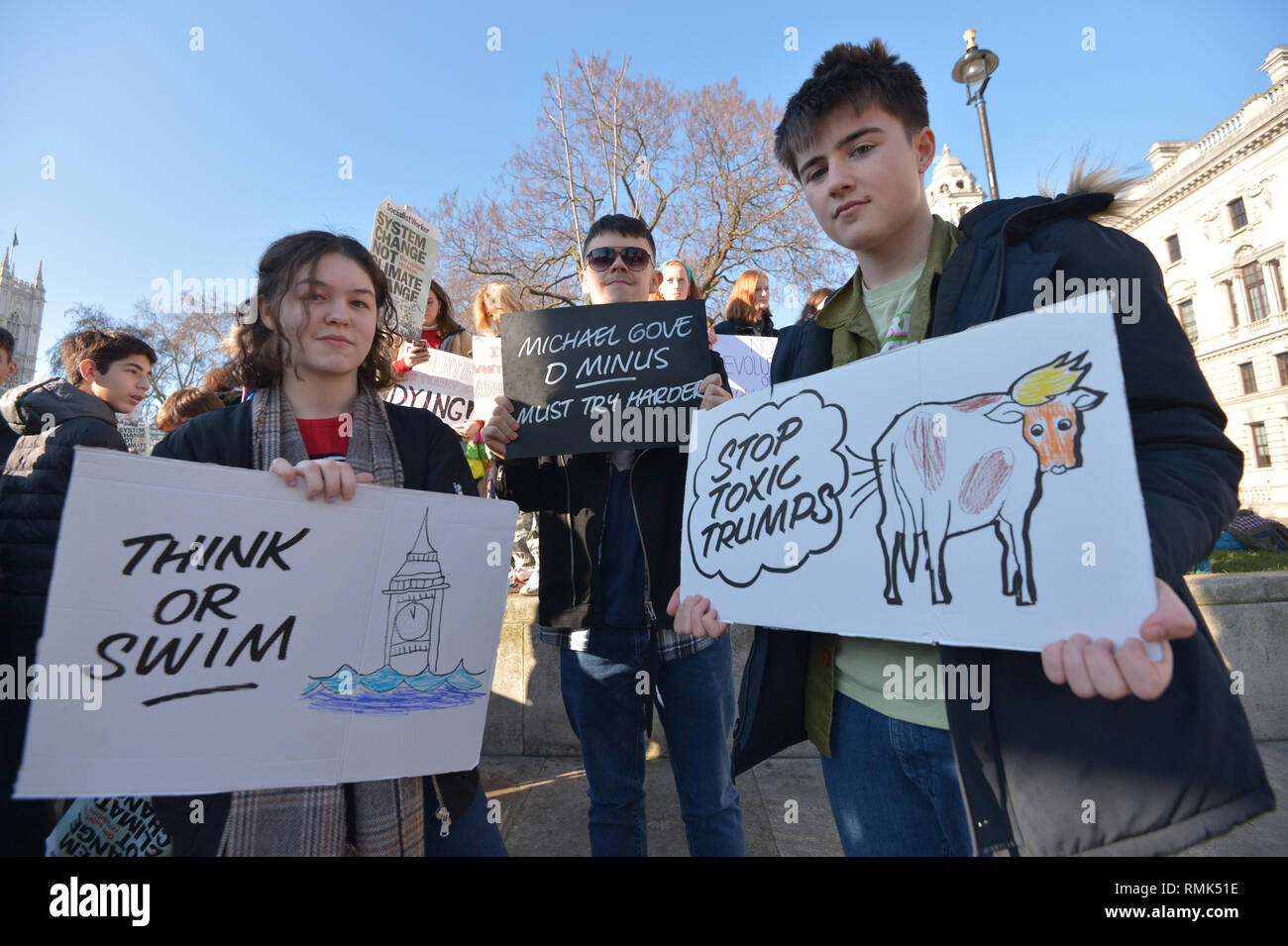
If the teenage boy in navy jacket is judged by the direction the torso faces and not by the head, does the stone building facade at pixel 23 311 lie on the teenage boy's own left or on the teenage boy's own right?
on the teenage boy's own right

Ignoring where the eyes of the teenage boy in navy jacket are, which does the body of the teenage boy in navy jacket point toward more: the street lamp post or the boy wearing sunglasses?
the boy wearing sunglasses

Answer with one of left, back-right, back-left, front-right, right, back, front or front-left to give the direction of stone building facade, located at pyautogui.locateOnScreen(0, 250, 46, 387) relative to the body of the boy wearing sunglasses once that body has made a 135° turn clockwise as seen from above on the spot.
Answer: front

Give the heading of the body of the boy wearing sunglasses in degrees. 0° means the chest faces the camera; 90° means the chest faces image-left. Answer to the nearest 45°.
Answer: approximately 0°

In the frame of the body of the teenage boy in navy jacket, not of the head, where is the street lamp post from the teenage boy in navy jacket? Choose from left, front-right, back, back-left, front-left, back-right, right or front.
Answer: back-right

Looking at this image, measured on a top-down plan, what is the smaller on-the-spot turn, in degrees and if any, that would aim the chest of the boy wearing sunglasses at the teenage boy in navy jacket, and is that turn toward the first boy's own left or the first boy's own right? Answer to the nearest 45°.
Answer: approximately 45° to the first boy's own left

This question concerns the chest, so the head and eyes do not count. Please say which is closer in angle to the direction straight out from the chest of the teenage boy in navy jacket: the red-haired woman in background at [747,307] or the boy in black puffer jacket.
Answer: the boy in black puffer jacket

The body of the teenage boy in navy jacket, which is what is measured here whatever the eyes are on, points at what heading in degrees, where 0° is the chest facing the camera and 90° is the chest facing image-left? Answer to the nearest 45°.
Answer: approximately 45°

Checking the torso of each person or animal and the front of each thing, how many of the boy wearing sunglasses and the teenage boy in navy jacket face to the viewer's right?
0
